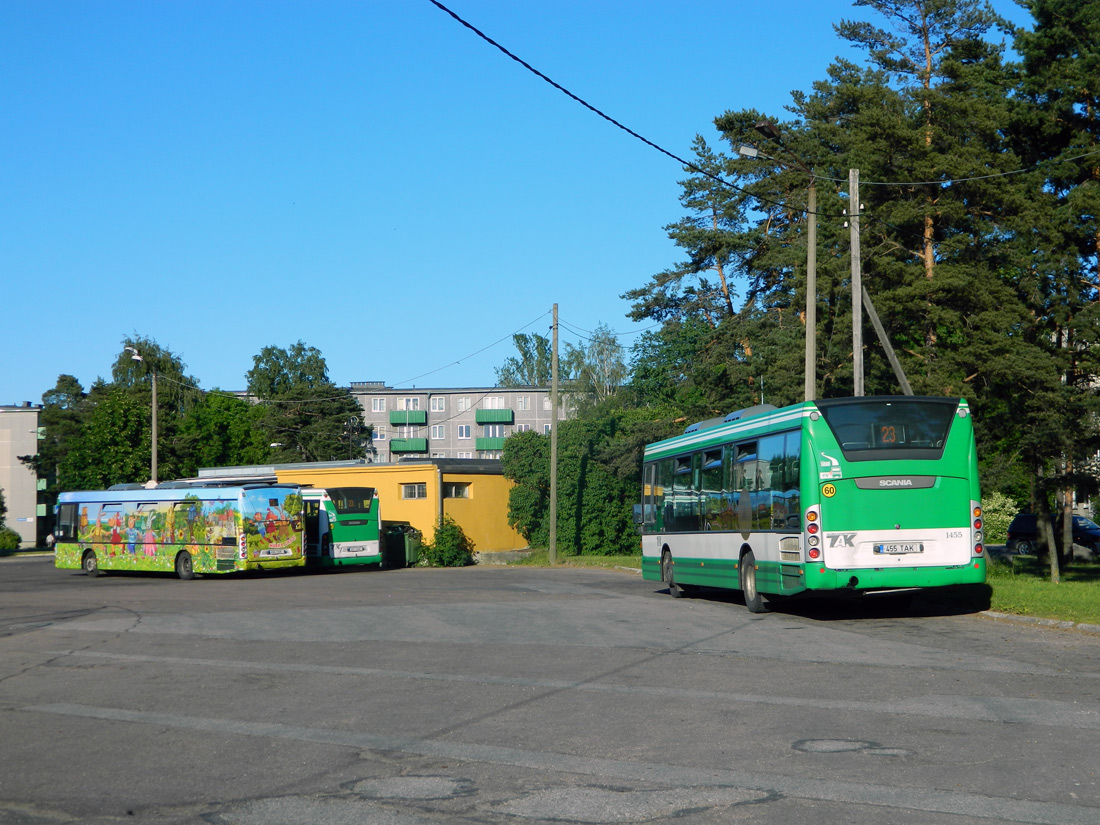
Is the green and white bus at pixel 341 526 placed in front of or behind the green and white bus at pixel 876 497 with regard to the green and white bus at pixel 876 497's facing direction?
in front

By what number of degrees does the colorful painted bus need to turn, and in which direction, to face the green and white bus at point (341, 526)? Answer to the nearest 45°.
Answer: approximately 90° to its right

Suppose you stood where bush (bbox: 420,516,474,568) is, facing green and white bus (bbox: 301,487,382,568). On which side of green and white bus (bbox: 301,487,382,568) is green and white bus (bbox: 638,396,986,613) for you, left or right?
left

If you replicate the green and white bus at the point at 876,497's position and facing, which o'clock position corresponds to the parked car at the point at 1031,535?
The parked car is roughly at 2 o'clock from the green and white bus.

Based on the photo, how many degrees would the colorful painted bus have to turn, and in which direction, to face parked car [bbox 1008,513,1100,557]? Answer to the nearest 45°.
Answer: approximately 135° to its right

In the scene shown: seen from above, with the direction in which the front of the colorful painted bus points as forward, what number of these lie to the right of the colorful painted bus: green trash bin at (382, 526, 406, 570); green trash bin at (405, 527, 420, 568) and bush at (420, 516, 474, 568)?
3

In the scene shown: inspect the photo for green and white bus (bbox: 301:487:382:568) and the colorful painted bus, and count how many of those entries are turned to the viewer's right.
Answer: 0

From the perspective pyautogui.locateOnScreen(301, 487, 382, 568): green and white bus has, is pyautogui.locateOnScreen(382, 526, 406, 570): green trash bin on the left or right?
on its right

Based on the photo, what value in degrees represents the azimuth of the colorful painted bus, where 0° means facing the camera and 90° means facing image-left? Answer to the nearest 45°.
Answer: approximately 135°
